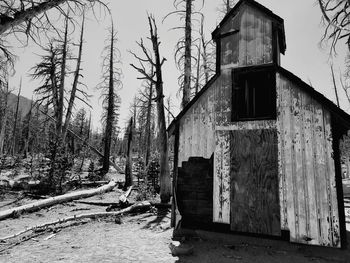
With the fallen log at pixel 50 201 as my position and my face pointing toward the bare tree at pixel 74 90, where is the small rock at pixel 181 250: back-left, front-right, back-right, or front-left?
back-right

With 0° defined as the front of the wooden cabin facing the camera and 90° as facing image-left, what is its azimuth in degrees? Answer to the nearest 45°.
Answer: approximately 0°

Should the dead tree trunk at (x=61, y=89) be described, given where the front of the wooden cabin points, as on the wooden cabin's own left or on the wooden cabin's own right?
on the wooden cabin's own right

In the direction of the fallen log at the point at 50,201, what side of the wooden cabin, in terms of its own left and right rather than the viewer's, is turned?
right

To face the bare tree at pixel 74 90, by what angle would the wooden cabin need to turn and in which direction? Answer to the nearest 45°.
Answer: approximately 135° to its right
